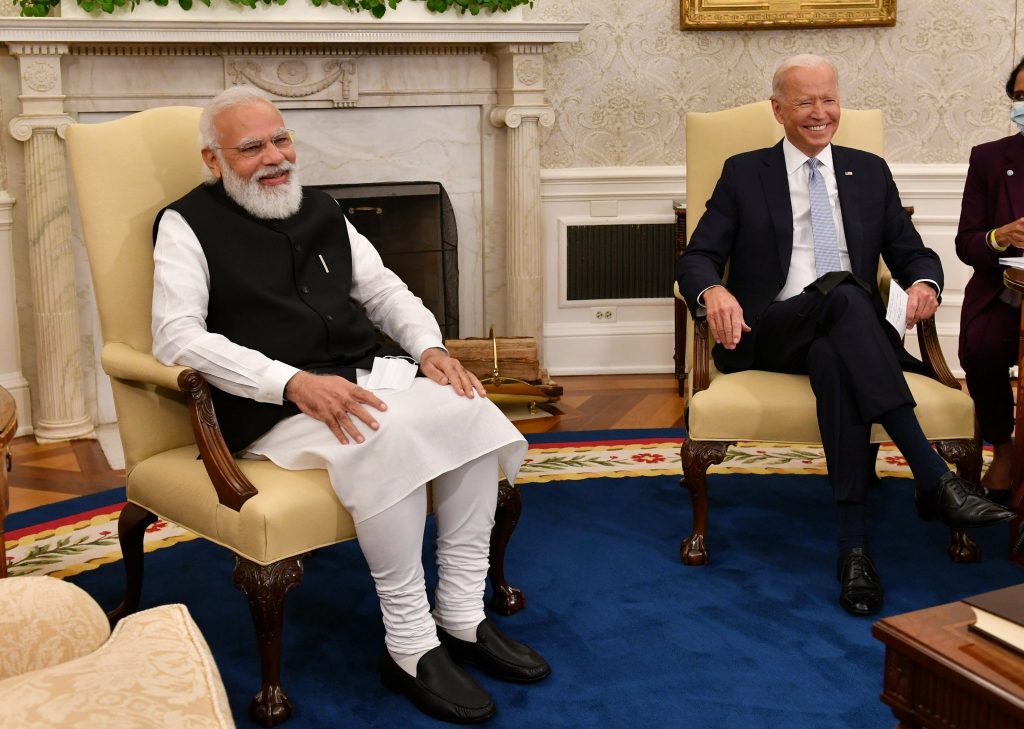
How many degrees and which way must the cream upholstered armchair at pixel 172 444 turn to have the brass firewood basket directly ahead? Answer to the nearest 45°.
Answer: approximately 90° to its left

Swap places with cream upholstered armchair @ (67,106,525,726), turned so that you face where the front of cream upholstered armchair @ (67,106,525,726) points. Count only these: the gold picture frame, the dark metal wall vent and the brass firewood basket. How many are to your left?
3

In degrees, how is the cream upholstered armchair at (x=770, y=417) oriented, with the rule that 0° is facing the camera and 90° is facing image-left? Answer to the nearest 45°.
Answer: approximately 0°

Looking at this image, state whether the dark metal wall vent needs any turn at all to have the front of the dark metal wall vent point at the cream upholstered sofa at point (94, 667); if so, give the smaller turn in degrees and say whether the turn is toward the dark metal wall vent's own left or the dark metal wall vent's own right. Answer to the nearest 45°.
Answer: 0° — it already faces it

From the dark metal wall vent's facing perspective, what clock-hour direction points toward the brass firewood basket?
The brass firewood basket is roughly at 1 o'clock from the dark metal wall vent.

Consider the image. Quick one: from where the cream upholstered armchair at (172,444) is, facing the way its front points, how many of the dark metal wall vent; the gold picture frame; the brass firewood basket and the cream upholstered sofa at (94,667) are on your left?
3

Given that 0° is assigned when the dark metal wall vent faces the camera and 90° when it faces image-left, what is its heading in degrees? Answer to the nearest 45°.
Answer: approximately 0°

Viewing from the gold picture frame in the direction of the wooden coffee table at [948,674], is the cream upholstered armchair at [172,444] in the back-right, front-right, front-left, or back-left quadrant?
front-right

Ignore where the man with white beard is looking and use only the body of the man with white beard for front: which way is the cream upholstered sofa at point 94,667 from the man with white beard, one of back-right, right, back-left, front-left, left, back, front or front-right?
front-right

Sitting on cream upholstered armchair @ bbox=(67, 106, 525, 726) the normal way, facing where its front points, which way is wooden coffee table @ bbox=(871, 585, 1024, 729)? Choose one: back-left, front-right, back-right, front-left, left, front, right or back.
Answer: front

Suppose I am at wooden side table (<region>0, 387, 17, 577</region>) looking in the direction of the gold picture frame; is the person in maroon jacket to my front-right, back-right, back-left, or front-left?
front-right

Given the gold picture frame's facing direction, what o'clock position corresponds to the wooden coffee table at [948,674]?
The wooden coffee table is roughly at 12 o'clock from the gold picture frame.

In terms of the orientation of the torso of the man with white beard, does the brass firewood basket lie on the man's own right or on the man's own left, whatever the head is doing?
on the man's own left

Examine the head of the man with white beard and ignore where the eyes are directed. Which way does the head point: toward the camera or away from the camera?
toward the camera

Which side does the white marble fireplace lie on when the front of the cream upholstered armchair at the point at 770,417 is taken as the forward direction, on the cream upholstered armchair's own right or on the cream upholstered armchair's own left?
on the cream upholstered armchair's own right
